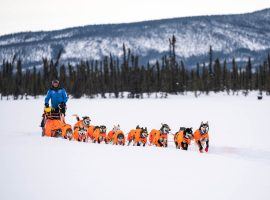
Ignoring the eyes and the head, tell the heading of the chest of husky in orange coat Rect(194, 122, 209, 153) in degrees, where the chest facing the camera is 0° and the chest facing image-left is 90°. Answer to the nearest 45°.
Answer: approximately 315°

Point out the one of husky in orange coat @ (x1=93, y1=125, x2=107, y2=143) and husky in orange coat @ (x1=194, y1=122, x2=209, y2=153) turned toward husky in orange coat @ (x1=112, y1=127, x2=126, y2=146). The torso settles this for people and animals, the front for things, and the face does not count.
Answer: husky in orange coat @ (x1=93, y1=125, x2=107, y2=143)

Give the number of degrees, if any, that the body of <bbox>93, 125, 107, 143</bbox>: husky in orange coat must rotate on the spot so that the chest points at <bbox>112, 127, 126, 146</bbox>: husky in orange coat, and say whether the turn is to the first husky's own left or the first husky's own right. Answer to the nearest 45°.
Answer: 0° — it already faces it

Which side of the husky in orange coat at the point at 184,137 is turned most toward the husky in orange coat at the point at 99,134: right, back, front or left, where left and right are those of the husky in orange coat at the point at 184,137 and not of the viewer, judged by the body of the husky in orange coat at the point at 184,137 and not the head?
back

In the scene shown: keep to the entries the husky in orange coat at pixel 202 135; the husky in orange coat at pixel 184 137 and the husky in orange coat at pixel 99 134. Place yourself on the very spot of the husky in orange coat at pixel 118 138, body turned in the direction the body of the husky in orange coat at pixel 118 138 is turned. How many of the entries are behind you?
1

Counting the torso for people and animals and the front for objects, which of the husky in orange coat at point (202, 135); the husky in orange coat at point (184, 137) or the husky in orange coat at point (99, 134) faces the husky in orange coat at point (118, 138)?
the husky in orange coat at point (99, 134)

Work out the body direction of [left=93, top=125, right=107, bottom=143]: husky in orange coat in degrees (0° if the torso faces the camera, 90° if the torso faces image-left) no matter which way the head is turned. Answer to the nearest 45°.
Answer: approximately 315°

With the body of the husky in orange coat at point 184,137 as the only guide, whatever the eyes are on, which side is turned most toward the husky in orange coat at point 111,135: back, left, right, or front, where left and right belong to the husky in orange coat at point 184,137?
back

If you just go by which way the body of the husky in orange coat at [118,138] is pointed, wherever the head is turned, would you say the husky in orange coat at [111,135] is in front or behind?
behind

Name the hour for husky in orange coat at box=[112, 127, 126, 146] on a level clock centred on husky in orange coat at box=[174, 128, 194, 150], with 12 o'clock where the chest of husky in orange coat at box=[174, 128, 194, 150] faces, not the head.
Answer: husky in orange coat at box=[112, 127, 126, 146] is roughly at 5 o'clock from husky in orange coat at box=[174, 128, 194, 150].

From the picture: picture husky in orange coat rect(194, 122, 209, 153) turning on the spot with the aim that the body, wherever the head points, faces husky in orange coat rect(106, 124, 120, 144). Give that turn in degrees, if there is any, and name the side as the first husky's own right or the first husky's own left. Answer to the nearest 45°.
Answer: approximately 135° to the first husky's own right
